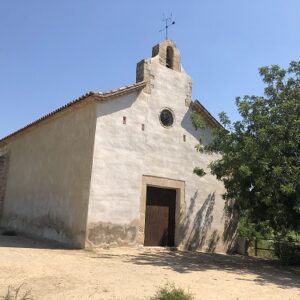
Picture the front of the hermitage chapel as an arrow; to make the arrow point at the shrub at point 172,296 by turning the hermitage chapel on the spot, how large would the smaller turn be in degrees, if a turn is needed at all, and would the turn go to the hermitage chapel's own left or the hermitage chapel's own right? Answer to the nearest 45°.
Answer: approximately 45° to the hermitage chapel's own right

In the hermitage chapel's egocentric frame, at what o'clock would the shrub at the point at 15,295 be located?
The shrub is roughly at 2 o'clock from the hermitage chapel.

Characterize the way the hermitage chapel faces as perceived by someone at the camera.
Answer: facing the viewer and to the right of the viewer

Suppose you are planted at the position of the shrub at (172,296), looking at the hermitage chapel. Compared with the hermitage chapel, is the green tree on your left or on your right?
right

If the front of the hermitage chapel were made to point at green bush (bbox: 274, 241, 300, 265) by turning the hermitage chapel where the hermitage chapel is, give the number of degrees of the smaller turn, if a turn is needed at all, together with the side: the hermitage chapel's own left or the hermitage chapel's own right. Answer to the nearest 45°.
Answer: approximately 45° to the hermitage chapel's own left
